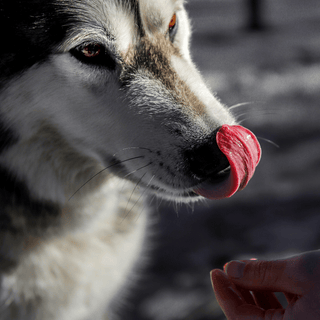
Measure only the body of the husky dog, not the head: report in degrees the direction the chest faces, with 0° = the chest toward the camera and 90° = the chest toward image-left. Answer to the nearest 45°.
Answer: approximately 315°
